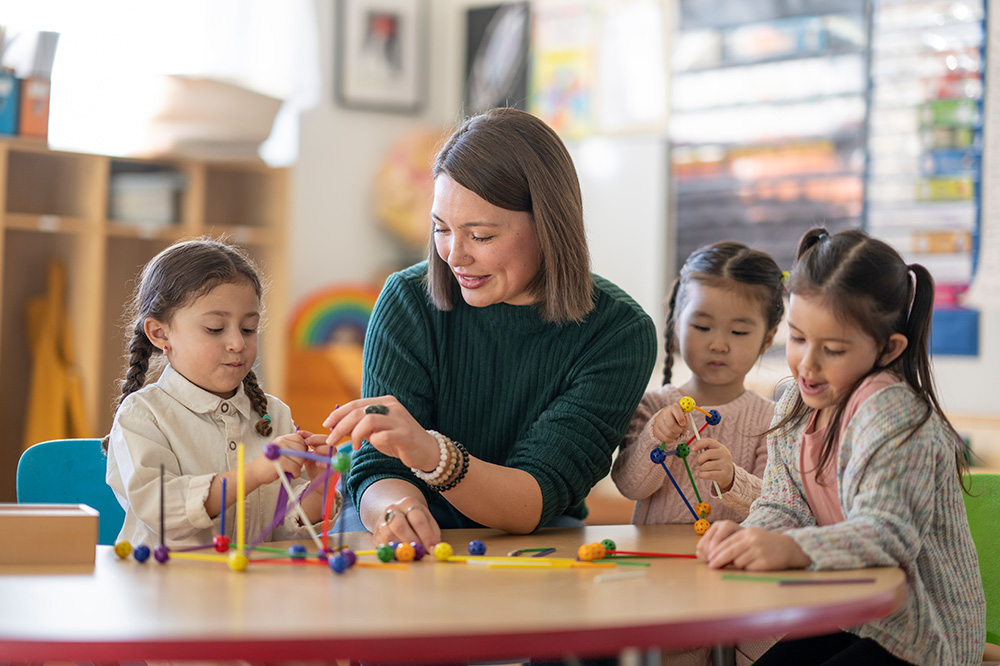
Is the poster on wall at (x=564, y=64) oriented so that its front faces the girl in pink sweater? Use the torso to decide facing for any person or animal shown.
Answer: yes

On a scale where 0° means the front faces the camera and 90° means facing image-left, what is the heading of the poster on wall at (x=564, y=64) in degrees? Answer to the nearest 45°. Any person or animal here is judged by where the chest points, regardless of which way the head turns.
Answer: approximately 0°

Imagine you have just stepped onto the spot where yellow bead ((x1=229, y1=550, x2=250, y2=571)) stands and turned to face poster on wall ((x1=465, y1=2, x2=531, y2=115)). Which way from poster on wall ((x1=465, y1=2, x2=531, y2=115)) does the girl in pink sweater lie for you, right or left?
right

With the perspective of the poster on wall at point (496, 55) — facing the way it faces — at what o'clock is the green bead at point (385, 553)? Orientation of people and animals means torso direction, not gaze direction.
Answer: The green bead is roughly at 12 o'clock from the poster on wall.

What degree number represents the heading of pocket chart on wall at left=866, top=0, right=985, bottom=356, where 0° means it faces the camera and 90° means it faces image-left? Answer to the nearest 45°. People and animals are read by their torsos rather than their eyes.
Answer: approximately 0°

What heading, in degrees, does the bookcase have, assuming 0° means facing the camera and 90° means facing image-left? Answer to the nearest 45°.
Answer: approximately 315°
